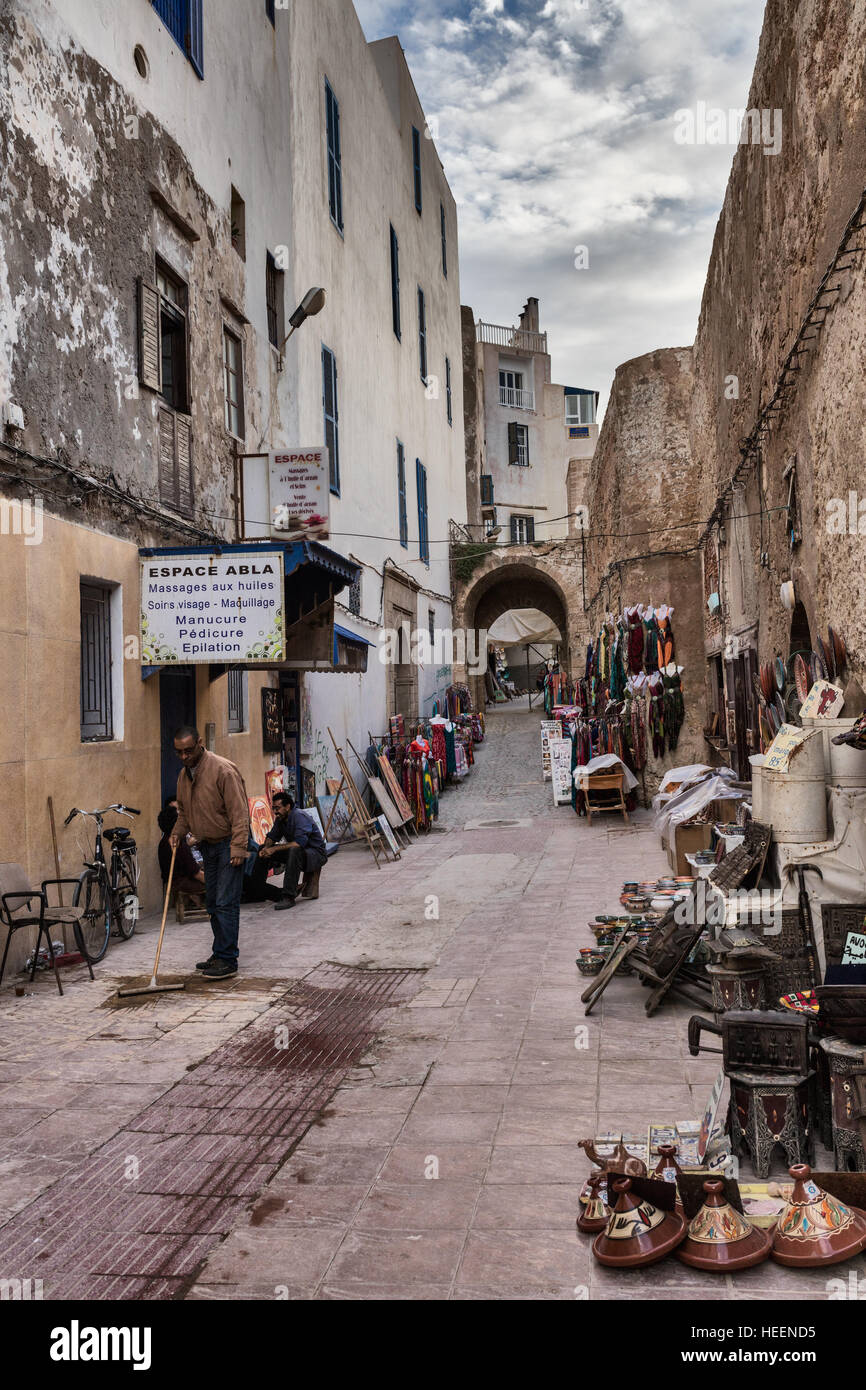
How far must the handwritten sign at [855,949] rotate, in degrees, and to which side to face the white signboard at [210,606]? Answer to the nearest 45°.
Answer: approximately 135° to its right

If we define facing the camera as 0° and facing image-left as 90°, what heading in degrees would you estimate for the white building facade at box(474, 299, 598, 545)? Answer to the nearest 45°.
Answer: approximately 0°

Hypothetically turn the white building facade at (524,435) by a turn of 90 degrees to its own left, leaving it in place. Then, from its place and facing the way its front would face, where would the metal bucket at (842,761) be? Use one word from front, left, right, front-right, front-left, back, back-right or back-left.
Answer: right

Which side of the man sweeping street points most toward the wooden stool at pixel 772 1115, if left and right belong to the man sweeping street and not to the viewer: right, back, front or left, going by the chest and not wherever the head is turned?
left

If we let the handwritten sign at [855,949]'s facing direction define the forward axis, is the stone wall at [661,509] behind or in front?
behind

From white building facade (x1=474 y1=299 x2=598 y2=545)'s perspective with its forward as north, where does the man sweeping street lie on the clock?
The man sweeping street is roughly at 12 o'clock from the white building facade.

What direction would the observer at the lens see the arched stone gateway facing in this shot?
facing the viewer

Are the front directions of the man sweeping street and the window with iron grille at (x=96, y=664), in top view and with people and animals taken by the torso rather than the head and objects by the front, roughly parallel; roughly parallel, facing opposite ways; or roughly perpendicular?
roughly perpendicular

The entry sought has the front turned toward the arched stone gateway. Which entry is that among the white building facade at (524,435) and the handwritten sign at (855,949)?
the white building facade

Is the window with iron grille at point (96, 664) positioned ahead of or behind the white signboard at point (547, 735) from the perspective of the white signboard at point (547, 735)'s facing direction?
ahead

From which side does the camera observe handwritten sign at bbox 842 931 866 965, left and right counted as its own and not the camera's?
front

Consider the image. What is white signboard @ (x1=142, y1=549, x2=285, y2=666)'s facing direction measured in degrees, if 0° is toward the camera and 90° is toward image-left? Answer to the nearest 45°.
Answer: approximately 0°

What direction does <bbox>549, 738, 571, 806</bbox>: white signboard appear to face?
toward the camera

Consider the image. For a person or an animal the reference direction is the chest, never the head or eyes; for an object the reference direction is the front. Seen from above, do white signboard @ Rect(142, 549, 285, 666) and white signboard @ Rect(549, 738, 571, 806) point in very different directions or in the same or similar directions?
same or similar directions
